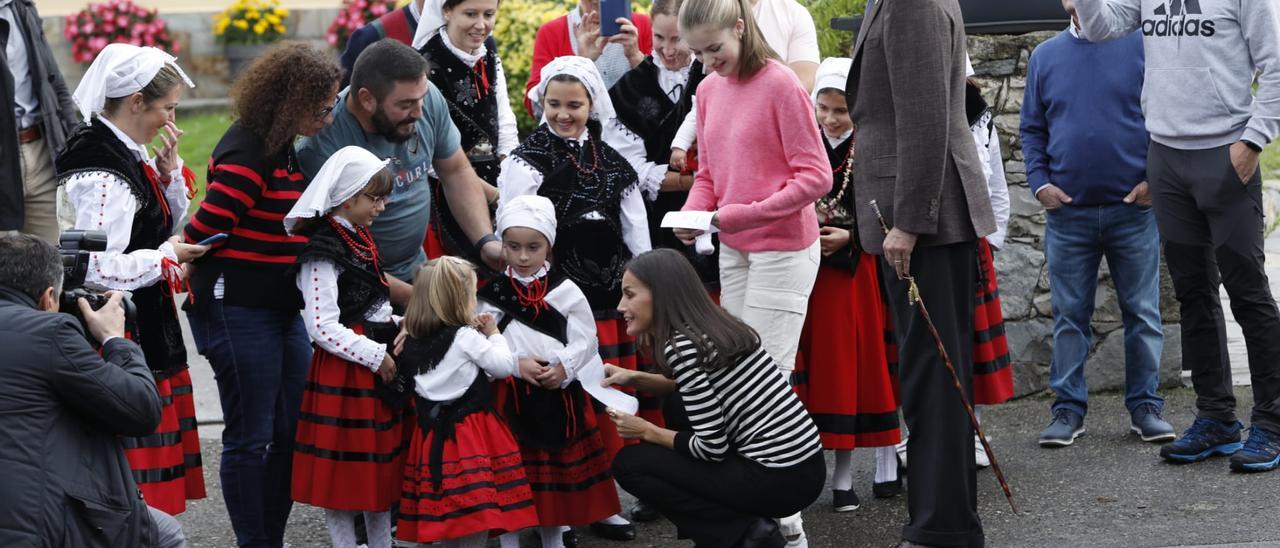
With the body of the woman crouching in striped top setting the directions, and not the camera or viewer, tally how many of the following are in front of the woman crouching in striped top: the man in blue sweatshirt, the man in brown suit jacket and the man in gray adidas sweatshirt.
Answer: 0

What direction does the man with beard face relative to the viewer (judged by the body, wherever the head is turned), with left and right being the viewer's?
facing the viewer and to the right of the viewer

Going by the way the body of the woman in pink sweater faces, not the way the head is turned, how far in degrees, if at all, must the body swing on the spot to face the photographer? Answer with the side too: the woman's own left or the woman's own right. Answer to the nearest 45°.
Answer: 0° — they already face them

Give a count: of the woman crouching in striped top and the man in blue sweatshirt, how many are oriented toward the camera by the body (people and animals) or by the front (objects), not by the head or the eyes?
1

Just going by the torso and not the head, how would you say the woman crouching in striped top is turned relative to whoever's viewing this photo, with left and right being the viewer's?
facing to the left of the viewer

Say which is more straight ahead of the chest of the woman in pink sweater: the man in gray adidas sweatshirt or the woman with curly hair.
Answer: the woman with curly hair

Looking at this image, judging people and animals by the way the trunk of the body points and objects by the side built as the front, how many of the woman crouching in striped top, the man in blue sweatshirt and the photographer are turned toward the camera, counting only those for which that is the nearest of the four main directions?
1

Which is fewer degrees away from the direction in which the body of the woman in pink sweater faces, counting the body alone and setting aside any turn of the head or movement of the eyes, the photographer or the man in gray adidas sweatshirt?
the photographer

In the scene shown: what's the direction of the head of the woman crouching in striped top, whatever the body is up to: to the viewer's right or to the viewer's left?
to the viewer's left

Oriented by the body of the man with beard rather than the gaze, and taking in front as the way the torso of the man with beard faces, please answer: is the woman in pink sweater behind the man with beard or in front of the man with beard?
in front

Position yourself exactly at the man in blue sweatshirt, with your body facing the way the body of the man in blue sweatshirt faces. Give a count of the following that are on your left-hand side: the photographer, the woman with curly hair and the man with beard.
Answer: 0

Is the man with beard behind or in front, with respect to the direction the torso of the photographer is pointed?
in front

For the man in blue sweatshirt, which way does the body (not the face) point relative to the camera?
toward the camera

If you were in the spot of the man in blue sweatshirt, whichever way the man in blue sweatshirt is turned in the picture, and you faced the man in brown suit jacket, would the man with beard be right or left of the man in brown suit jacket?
right

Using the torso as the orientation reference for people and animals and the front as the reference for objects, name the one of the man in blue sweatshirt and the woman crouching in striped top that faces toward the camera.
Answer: the man in blue sweatshirt

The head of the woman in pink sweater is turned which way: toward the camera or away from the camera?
toward the camera

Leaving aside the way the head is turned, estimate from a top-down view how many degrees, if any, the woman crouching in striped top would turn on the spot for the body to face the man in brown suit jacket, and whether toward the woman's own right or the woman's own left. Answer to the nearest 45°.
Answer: approximately 180°

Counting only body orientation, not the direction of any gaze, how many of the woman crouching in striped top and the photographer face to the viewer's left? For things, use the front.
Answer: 1

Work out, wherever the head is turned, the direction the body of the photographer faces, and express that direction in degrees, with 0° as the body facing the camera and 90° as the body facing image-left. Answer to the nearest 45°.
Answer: approximately 225°

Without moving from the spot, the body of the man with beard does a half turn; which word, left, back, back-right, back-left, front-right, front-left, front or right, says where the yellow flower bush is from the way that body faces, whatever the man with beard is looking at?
front-right

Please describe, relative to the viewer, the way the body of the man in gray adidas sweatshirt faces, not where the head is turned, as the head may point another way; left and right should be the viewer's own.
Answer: facing the viewer and to the left of the viewer
